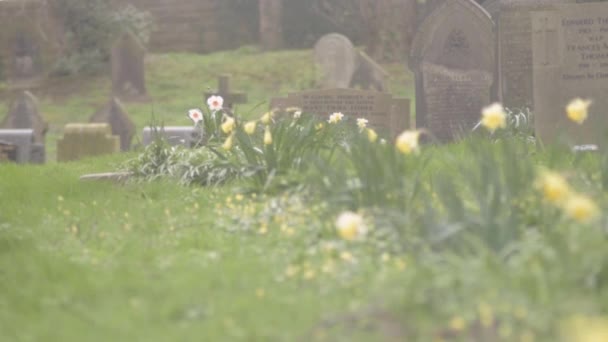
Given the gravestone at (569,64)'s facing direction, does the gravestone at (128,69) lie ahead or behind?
behind

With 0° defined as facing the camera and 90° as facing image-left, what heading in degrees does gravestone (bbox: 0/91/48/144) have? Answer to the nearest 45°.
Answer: approximately 0°

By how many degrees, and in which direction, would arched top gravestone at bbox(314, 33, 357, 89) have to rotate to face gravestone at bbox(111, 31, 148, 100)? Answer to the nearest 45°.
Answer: approximately 90° to its right

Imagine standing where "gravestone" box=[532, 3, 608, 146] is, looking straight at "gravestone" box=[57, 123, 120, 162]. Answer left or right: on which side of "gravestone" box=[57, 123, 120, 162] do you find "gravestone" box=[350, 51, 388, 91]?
right

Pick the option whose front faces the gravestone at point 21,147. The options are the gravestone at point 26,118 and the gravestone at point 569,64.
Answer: the gravestone at point 26,118

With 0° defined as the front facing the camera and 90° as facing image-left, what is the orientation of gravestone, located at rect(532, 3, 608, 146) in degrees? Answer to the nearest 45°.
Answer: approximately 0°
